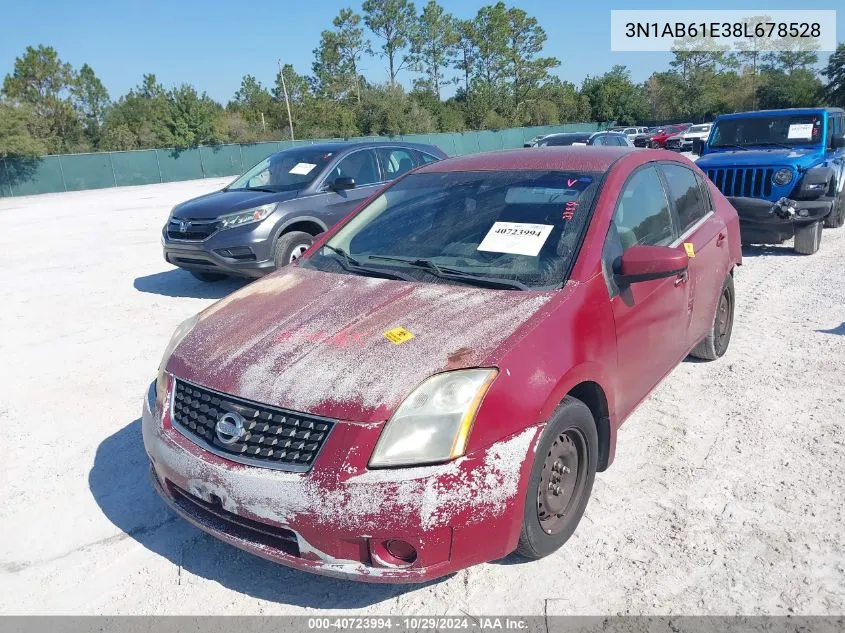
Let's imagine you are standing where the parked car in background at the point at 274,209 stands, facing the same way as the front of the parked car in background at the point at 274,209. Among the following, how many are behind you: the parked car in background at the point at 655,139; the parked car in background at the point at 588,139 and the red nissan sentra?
2

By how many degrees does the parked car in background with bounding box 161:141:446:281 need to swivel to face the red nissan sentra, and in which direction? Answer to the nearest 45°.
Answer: approximately 45° to its left

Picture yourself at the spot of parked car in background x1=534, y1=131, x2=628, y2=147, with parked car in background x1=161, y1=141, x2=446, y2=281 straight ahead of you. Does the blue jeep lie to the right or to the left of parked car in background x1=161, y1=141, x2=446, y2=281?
left

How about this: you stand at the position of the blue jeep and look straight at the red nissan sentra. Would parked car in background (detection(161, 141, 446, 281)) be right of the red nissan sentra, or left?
right

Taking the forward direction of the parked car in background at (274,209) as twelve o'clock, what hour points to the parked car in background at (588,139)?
the parked car in background at (588,139) is roughly at 6 o'clock from the parked car in background at (274,209).

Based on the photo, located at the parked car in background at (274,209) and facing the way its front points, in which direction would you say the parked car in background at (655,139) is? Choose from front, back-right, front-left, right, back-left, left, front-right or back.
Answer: back

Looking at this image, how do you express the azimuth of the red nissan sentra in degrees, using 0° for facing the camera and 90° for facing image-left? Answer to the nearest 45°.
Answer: approximately 45°

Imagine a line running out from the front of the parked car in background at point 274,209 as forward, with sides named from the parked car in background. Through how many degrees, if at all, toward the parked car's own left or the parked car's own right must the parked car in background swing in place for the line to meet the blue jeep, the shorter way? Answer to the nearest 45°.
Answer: approximately 135° to the parked car's own left
